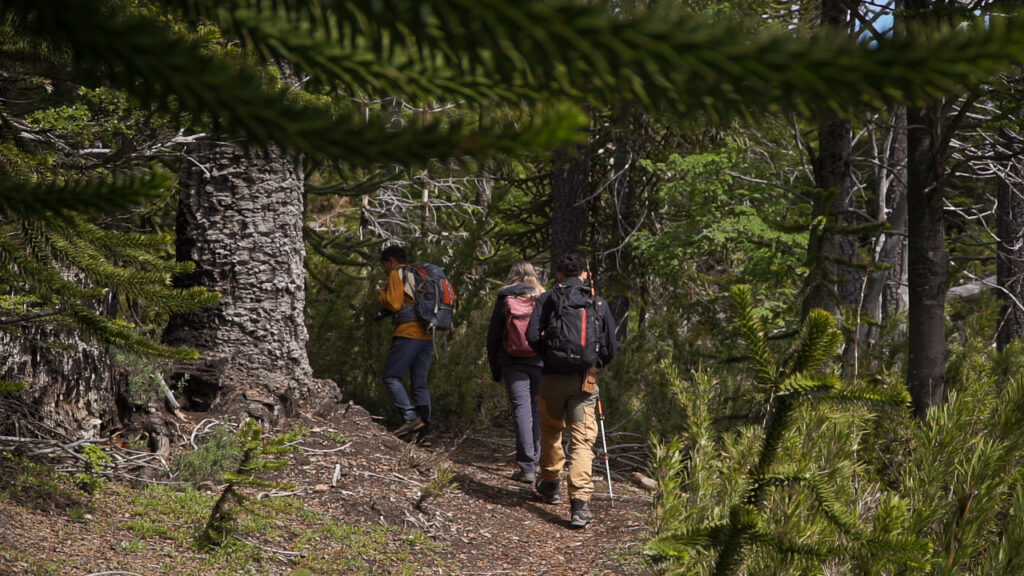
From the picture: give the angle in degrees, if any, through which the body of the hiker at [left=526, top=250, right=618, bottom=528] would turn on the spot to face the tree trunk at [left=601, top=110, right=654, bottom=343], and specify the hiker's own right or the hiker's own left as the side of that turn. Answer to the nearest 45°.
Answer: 0° — they already face it

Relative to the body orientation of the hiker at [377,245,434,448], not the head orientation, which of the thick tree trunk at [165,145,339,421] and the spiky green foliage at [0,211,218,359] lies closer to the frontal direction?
the thick tree trunk

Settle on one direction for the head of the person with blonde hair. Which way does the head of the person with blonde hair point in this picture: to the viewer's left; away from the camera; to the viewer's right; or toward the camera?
away from the camera

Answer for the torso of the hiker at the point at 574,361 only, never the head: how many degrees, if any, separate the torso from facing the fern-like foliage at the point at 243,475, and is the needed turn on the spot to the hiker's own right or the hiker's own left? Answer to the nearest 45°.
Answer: approximately 135° to the hiker's own left

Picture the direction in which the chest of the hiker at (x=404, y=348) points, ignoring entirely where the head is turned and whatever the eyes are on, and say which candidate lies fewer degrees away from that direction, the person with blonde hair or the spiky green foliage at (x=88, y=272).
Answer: the spiky green foliage

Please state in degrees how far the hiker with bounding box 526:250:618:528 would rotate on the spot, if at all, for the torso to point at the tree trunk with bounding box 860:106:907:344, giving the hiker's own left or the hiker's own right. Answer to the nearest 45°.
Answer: approximately 45° to the hiker's own right

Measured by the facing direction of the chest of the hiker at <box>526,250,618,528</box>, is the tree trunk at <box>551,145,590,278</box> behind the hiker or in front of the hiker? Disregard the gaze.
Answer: in front

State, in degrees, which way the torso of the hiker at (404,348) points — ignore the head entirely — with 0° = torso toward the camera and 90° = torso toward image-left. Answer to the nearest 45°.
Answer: approximately 90°

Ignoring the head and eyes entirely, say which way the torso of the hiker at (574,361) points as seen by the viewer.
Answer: away from the camera

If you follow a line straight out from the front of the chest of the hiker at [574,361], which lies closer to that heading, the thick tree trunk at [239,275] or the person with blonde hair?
the person with blonde hair

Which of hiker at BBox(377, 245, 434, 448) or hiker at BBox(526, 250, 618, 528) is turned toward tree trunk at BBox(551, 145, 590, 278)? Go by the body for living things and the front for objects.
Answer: hiker at BBox(526, 250, 618, 528)
